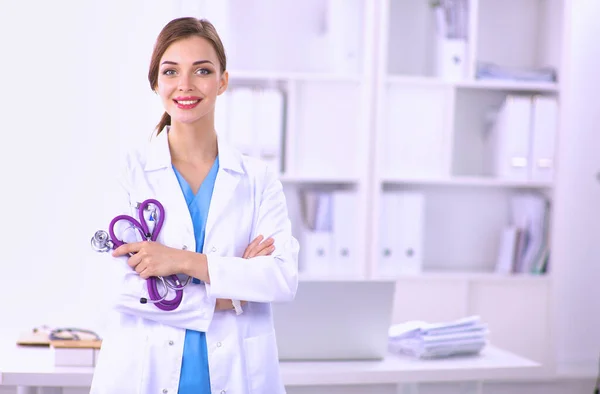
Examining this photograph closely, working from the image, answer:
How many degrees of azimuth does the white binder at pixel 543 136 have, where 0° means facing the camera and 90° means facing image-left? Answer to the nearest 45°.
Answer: approximately 0°

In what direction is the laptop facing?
away from the camera

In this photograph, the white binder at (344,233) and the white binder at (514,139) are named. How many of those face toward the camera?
2

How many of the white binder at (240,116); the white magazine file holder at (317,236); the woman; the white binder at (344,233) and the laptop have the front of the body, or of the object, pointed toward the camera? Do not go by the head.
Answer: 4

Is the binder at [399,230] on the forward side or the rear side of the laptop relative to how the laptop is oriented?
on the forward side

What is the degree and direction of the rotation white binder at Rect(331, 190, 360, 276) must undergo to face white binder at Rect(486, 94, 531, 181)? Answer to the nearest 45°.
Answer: approximately 90° to its left

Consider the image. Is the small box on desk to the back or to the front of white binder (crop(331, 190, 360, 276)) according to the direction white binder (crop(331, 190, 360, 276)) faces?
to the front

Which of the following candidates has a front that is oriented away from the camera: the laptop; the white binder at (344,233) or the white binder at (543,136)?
the laptop

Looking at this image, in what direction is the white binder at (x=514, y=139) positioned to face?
toward the camera

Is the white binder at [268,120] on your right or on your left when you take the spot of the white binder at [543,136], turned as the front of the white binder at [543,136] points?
on your right

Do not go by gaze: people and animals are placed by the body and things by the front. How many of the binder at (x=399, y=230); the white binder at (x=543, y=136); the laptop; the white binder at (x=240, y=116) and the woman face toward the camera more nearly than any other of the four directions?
4

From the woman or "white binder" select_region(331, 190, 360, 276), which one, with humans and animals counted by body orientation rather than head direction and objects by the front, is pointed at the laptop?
the white binder

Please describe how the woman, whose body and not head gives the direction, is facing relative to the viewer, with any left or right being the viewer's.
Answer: facing the viewer
